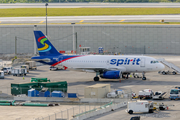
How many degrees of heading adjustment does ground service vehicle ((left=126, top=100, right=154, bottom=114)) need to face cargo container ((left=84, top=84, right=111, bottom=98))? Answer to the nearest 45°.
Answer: approximately 135° to its left

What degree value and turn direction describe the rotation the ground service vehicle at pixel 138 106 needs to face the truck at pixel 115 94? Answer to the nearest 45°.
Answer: approximately 135° to its left

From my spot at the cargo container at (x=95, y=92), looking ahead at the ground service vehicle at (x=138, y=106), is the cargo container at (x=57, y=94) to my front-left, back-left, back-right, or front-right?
back-right

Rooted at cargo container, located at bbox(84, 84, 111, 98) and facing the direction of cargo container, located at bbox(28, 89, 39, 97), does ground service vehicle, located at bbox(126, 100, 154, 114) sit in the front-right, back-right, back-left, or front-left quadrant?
back-left

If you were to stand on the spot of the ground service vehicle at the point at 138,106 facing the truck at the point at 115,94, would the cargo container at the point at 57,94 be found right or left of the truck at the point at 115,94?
left

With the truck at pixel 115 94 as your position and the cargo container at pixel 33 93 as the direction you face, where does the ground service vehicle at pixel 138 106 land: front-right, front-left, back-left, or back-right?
back-left

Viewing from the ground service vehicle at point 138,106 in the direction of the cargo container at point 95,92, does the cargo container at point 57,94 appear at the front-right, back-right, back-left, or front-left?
front-left
